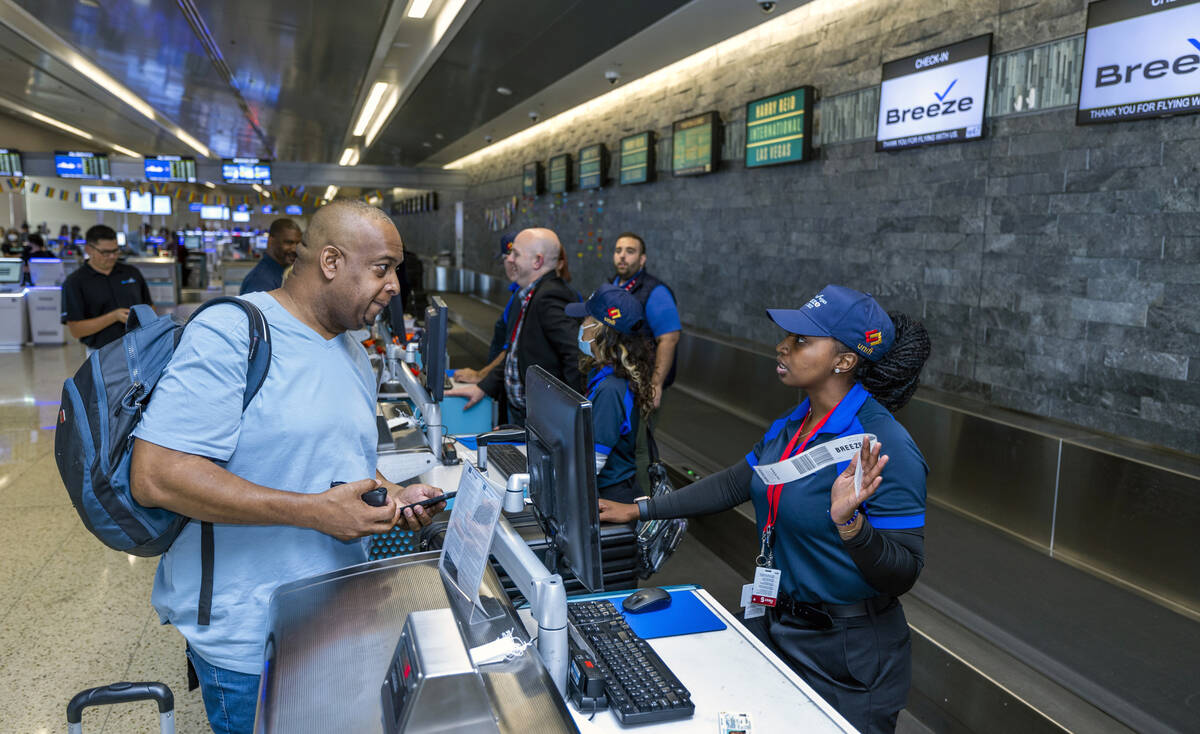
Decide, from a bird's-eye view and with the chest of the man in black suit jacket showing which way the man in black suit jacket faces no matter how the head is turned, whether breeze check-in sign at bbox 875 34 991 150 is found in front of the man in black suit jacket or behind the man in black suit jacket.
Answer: behind

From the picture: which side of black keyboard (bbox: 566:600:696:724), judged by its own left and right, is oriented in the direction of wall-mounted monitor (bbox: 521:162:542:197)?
left

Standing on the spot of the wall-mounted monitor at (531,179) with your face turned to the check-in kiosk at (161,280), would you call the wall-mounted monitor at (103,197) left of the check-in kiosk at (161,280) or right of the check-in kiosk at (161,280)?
right

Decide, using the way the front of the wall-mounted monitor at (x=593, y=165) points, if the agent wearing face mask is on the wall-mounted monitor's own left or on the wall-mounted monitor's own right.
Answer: on the wall-mounted monitor's own left

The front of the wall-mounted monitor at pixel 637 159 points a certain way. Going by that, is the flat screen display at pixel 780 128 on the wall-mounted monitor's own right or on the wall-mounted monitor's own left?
on the wall-mounted monitor's own left

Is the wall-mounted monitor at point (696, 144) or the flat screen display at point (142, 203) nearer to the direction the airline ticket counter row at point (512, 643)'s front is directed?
the flat screen display
